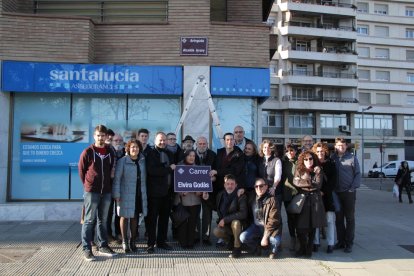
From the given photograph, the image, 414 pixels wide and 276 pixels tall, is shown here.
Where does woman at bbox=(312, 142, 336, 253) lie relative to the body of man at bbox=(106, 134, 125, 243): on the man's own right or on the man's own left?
on the man's own left

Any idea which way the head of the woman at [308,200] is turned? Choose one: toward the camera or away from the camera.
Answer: toward the camera

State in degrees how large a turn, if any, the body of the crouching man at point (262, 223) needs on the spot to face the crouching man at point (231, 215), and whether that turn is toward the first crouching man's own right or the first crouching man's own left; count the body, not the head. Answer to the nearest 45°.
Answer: approximately 45° to the first crouching man's own right

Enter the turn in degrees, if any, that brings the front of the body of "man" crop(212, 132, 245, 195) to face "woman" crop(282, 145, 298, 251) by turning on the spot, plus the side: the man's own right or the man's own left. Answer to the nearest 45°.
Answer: approximately 90° to the man's own left

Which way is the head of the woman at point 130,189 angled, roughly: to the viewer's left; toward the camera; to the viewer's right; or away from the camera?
toward the camera

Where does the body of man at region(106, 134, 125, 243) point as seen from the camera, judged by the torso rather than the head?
toward the camera

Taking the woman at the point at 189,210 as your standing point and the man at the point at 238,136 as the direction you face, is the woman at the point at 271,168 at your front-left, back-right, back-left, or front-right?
front-right

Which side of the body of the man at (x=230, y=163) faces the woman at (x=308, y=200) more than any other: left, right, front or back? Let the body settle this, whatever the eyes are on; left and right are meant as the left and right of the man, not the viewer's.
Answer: left

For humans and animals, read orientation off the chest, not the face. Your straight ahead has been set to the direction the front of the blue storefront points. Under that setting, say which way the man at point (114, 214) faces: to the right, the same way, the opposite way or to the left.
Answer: the same way

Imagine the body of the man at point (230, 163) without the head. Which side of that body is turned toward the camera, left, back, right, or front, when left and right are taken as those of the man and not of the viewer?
front

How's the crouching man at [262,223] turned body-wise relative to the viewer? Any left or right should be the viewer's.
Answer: facing the viewer and to the left of the viewer
